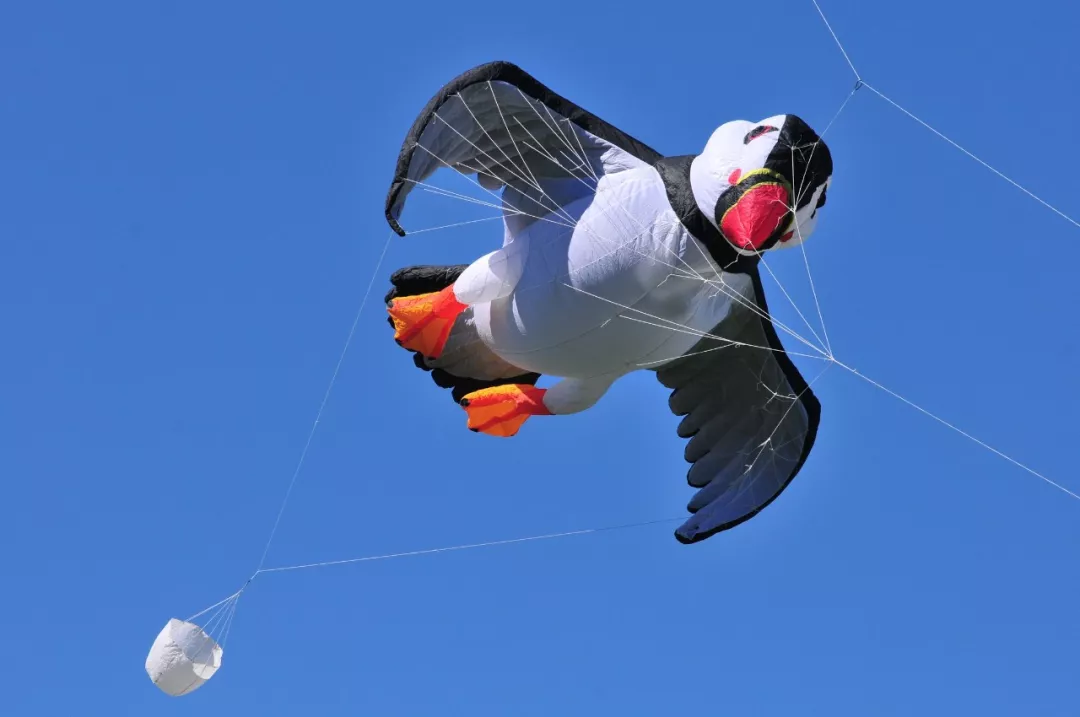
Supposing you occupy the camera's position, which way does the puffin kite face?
facing the viewer and to the right of the viewer
